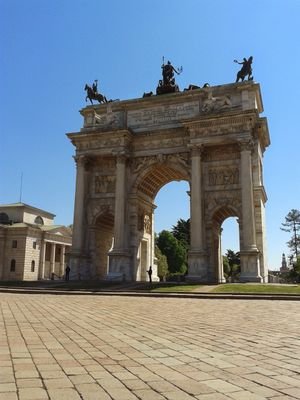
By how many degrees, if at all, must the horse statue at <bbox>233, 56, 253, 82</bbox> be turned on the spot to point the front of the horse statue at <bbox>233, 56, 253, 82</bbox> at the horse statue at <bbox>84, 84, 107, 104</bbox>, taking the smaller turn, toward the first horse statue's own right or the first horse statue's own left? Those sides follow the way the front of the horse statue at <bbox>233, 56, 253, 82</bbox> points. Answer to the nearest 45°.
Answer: approximately 180°

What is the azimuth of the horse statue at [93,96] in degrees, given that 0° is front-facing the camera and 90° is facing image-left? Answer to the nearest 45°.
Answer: approximately 90°

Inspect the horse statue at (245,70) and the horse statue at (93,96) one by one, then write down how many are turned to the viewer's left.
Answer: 1

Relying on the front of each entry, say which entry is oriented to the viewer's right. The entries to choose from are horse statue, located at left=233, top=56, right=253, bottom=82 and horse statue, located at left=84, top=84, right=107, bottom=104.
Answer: horse statue, located at left=233, top=56, right=253, bottom=82

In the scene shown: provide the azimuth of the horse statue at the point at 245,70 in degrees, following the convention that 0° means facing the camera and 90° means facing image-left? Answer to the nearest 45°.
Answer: approximately 270°

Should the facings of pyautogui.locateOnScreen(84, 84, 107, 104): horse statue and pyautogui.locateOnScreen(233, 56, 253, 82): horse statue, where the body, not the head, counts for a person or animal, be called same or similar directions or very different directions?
very different directions

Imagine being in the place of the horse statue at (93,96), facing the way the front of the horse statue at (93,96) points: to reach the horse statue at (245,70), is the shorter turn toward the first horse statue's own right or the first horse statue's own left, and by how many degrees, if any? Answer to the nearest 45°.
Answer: approximately 135° to the first horse statue's own left
